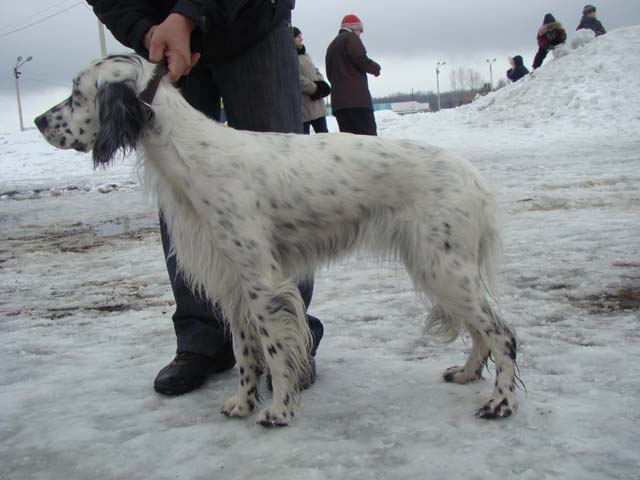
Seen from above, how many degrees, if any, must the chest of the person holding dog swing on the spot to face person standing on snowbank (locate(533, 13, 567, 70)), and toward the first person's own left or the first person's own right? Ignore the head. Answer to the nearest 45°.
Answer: approximately 180°

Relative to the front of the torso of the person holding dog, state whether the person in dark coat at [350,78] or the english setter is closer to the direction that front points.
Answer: the english setter

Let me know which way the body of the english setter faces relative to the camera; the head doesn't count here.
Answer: to the viewer's left

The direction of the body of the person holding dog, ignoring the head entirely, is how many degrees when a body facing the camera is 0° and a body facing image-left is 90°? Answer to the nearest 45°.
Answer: approximately 45°

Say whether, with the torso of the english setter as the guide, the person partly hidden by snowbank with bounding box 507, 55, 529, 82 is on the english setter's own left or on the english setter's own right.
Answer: on the english setter's own right

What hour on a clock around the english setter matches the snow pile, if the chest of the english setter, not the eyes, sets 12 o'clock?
The snow pile is roughly at 4 o'clock from the english setter.

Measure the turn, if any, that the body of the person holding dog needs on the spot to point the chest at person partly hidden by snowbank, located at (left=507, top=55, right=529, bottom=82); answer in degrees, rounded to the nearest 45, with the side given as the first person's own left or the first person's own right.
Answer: approximately 180°

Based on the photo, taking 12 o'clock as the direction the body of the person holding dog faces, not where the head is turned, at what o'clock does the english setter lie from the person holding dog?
The english setter is roughly at 10 o'clock from the person holding dog.
